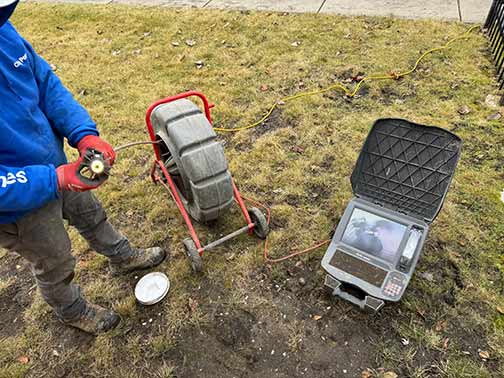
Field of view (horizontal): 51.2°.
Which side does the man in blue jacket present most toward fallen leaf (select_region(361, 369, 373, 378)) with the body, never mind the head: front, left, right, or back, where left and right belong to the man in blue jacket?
front

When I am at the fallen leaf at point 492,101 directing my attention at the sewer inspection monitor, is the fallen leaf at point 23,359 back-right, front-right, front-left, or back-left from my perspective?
front-right

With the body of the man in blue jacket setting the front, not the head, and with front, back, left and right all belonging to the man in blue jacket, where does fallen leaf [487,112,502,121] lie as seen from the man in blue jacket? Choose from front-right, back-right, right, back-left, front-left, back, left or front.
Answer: front-left

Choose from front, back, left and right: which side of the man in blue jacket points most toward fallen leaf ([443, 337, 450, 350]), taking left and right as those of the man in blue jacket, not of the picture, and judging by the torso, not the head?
front

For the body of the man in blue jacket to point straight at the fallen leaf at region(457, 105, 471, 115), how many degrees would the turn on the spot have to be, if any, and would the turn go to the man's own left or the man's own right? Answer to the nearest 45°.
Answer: approximately 45° to the man's own left

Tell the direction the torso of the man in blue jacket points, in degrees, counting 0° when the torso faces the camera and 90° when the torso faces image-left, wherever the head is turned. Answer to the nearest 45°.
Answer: approximately 315°

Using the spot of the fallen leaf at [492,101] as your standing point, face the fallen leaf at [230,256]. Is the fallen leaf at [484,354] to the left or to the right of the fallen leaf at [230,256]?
left

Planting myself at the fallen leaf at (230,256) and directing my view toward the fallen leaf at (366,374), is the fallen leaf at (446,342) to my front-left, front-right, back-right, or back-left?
front-left

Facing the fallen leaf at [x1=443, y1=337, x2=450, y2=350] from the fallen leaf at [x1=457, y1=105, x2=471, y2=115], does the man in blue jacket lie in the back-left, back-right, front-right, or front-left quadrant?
front-right

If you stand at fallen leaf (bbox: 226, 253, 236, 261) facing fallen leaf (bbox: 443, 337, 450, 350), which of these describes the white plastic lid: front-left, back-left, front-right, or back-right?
back-right
